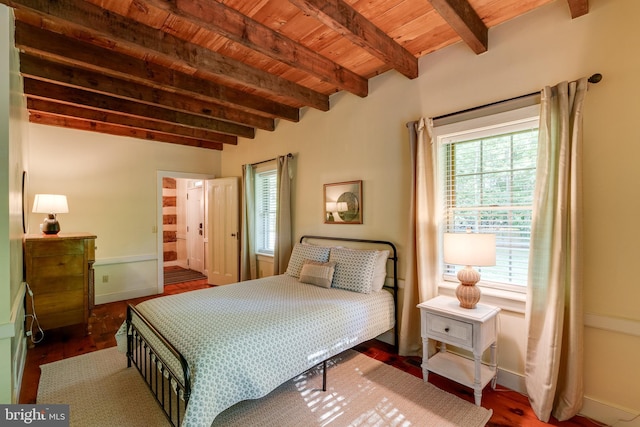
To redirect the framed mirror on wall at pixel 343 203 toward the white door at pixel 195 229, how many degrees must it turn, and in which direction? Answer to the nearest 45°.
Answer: approximately 90° to its right

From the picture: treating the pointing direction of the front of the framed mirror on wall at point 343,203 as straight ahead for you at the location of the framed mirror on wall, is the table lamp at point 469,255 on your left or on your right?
on your left

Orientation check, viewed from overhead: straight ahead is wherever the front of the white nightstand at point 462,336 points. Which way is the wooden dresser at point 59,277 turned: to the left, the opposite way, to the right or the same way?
the opposite way

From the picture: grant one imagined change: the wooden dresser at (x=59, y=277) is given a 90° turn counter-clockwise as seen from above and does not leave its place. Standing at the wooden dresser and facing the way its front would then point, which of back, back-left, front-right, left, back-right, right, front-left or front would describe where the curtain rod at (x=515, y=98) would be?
back-right

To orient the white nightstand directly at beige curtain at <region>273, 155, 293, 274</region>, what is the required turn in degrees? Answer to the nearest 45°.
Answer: approximately 90° to its right

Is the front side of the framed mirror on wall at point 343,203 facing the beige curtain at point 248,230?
no

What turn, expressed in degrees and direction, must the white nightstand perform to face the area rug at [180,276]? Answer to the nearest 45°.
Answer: approximately 45° to its right

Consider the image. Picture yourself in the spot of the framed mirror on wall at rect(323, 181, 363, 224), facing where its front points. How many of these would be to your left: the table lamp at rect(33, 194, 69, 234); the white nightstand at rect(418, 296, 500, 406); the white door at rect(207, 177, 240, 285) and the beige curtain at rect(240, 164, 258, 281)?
1

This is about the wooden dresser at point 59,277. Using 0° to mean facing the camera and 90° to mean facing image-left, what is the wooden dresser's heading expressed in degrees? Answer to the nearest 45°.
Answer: approximately 270°

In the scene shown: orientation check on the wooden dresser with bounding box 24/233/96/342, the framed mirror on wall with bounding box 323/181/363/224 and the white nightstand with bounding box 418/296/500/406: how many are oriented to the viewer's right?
1

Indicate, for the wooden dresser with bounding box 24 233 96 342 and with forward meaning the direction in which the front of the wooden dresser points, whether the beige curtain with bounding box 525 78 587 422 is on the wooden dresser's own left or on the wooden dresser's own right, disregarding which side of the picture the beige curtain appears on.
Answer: on the wooden dresser's own right

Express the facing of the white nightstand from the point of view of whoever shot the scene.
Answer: facing the viewer and to the left of the viewer
